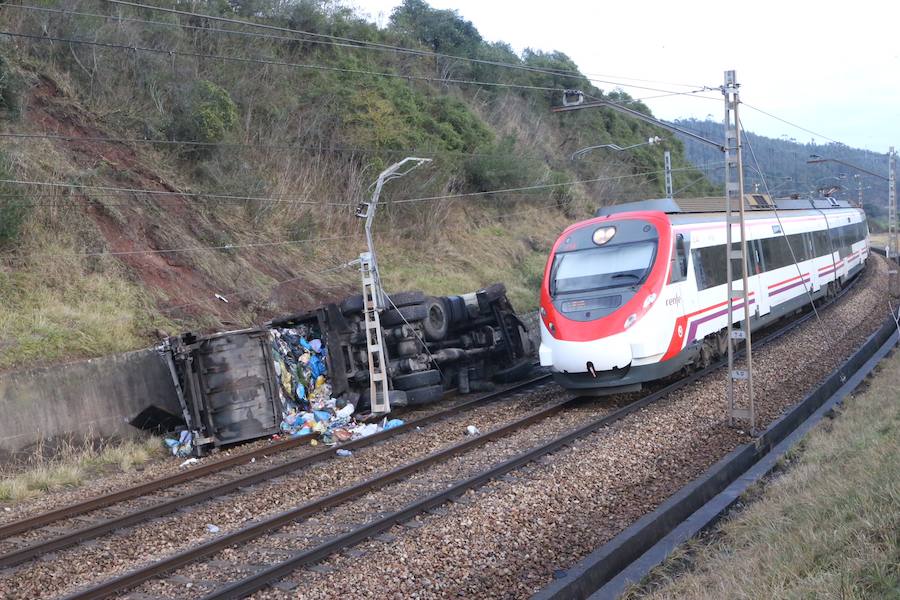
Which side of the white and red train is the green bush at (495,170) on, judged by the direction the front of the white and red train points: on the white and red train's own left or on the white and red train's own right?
on the white and red train's own right

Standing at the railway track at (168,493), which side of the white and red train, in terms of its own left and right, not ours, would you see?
front

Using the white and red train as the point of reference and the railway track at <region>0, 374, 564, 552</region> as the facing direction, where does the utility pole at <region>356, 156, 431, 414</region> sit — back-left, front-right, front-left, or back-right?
front-right

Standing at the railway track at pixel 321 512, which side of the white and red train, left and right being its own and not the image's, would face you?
front

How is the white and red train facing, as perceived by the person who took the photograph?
facing the viewer and to the left of the viewer

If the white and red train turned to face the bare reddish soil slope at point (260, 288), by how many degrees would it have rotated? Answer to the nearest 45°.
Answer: approximately 45° to its right

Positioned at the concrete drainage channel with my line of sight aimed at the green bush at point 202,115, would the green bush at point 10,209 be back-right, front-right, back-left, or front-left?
front-left
